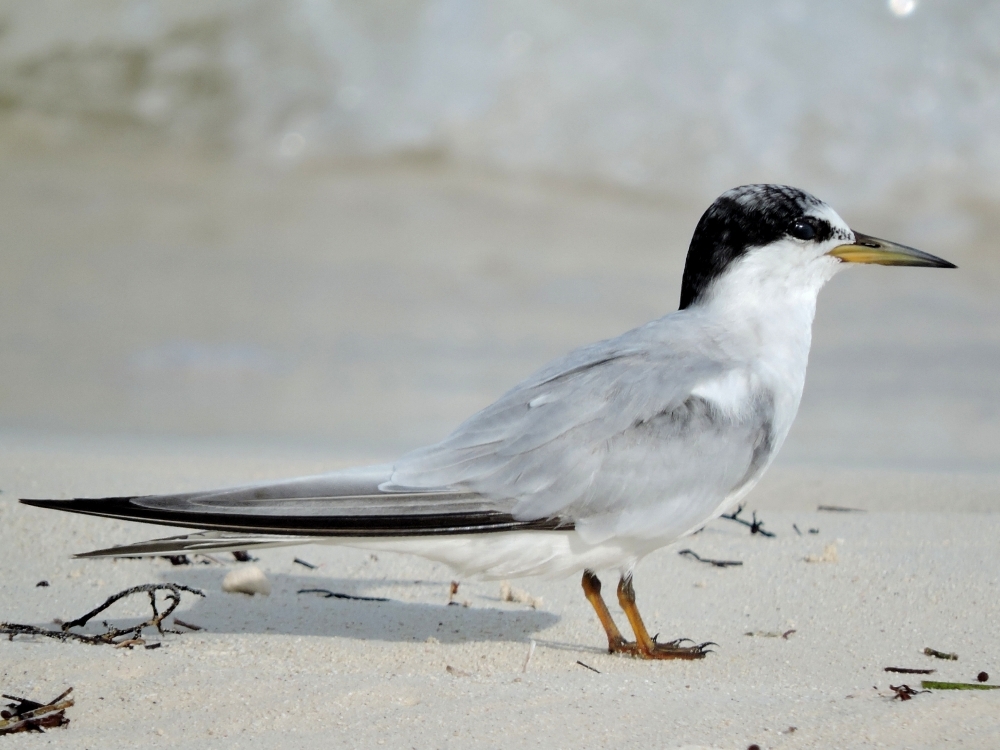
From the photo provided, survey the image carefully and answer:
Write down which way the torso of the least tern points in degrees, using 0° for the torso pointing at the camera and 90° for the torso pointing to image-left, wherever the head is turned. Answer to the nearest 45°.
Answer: approximately 270°

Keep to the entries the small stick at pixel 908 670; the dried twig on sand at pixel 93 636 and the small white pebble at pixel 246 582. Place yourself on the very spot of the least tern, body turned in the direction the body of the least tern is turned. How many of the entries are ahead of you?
1

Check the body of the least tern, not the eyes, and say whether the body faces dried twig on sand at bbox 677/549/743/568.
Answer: no

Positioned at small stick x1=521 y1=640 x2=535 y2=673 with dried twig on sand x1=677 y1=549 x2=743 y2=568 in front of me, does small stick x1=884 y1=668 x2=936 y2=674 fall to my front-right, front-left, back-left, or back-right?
front-right

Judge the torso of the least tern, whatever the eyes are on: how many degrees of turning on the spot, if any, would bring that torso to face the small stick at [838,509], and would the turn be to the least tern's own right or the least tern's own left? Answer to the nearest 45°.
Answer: approximately 45° to the least tern's own left

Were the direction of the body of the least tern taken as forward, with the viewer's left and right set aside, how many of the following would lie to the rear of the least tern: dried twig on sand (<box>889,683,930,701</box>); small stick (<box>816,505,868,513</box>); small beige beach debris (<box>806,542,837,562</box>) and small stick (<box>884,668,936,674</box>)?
0

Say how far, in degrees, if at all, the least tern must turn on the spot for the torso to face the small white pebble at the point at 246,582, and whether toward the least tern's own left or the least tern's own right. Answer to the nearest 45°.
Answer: approximately 135° to the least tern's own left

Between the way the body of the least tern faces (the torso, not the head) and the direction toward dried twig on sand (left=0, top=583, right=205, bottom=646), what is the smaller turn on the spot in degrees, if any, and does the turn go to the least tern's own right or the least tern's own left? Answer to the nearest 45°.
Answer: approximately 180°

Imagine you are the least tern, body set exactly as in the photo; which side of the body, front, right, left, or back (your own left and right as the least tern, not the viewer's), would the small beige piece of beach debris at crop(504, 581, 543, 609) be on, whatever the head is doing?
left

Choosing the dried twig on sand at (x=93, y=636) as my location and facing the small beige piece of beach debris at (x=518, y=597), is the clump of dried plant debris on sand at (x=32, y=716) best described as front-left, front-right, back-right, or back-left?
back-right

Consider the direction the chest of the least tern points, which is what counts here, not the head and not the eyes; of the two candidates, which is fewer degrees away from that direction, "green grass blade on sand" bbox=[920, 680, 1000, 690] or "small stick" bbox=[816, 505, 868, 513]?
the green grass blade on sand

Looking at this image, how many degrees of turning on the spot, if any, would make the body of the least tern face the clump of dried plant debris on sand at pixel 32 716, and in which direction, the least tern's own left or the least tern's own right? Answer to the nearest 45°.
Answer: approximately 135° to the least tern's own right

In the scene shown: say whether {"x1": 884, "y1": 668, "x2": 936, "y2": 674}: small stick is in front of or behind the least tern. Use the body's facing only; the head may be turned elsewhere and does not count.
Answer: in front

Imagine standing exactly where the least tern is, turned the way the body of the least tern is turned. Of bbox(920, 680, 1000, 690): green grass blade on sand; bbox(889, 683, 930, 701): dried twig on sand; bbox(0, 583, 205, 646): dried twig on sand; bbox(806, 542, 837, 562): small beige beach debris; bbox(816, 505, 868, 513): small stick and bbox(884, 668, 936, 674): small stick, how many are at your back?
1
